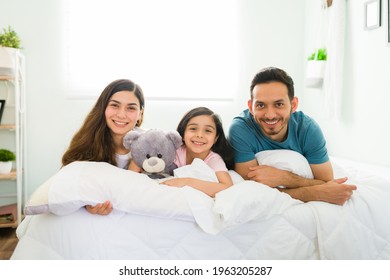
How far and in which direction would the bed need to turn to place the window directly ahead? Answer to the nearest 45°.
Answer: approximately 180°

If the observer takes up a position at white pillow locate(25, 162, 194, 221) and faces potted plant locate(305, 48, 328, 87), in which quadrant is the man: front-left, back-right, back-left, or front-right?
front-right

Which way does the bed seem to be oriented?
toward the camera

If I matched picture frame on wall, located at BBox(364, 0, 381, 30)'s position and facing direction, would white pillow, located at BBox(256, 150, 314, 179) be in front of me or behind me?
in front

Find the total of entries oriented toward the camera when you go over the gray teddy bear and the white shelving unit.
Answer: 2

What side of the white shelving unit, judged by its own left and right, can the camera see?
front
